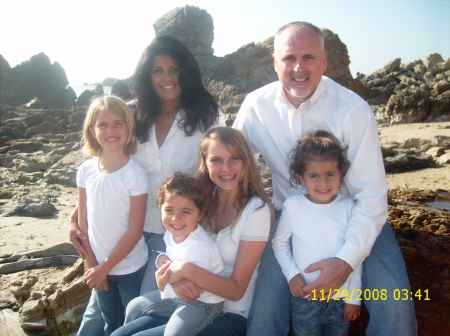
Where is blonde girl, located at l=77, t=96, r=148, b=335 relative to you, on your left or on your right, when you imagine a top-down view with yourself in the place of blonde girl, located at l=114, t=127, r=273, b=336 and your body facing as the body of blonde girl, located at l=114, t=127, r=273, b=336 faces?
on your right

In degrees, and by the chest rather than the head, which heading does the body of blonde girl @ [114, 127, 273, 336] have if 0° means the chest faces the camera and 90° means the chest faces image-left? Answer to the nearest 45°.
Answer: approximately 45°

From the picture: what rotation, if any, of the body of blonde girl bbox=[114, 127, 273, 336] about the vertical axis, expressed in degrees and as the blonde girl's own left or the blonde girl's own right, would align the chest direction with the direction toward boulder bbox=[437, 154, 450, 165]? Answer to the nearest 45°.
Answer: approximately 180°

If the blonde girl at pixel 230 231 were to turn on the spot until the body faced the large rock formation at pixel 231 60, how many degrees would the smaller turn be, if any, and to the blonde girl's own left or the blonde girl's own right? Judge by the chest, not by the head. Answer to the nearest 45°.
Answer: approximately 135° to the blonde girl's own right

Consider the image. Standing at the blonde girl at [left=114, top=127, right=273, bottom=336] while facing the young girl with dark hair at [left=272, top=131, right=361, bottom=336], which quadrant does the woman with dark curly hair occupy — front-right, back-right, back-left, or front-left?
back-left

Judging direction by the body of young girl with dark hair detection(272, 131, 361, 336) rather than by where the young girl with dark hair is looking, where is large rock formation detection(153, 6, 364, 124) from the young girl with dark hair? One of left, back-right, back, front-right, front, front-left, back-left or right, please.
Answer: back

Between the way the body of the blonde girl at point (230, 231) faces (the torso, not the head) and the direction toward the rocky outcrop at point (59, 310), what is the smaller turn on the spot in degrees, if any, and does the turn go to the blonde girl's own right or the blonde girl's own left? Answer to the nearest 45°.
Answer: approximately 90° to the blonde girl's own right

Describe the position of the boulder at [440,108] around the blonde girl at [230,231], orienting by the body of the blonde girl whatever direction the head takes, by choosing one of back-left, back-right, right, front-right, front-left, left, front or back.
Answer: back

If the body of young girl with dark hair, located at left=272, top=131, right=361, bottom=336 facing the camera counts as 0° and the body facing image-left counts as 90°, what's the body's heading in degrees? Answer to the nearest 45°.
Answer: approximately 0°
